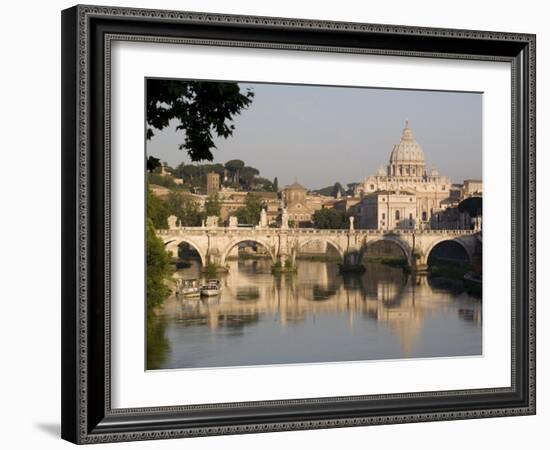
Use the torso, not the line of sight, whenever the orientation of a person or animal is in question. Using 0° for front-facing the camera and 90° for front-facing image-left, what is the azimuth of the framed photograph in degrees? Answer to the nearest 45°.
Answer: approximately 315°
